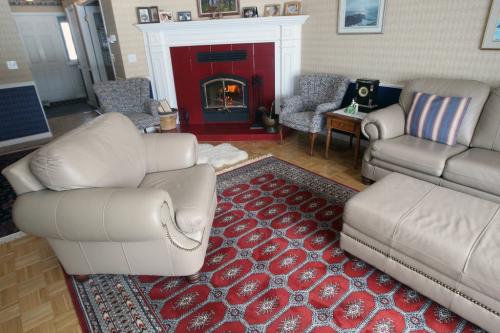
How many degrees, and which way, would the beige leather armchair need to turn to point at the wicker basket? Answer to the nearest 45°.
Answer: approximately 90° to its left

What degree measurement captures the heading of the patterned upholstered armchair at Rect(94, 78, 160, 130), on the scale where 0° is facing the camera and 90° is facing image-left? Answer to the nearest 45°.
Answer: approximately 315°

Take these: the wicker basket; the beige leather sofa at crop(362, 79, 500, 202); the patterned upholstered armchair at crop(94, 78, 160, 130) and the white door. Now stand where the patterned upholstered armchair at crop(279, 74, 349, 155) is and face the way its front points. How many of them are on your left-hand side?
1

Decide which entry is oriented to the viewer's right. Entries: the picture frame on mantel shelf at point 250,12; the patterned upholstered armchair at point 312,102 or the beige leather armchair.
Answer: the beige leather armchair

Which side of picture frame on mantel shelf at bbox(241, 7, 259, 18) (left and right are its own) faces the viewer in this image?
front

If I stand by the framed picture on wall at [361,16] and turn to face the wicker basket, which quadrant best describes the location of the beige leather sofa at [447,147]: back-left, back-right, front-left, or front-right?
back-left

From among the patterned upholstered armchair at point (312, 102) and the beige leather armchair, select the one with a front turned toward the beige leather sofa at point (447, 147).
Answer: the beige leather armchair

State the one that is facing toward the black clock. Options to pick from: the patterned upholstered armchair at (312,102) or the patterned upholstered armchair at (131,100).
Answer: the patterned upholstered armchair at (131,100)

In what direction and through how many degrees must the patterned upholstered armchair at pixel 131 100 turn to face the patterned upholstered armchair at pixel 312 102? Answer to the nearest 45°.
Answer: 0° — it already faces it

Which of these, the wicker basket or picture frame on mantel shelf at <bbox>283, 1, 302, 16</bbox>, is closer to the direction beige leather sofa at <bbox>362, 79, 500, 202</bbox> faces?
the wicker basket

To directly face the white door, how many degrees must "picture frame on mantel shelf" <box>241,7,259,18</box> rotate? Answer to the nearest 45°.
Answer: approximately 135° to its right

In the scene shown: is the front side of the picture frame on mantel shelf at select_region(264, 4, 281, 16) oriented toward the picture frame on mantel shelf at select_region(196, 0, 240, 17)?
no

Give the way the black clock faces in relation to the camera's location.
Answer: facing the viewer and to the left of the viewer

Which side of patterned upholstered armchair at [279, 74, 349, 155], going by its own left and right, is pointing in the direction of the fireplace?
right

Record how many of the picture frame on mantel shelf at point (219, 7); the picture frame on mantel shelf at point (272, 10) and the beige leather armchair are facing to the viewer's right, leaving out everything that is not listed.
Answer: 1

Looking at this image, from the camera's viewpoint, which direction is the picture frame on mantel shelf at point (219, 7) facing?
toward the camera

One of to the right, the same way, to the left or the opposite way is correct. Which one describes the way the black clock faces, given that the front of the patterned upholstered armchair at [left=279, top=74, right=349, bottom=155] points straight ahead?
the same way

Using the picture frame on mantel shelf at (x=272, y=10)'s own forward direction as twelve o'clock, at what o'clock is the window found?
The window is roughly at 4 o'clock from the picture frame on mantel shelf.

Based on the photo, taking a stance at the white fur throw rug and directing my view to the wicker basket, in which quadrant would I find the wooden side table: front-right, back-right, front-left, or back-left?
back-right

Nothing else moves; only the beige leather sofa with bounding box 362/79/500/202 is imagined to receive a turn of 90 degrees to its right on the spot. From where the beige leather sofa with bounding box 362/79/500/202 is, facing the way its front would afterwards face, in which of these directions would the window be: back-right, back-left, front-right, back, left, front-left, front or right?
front-left
